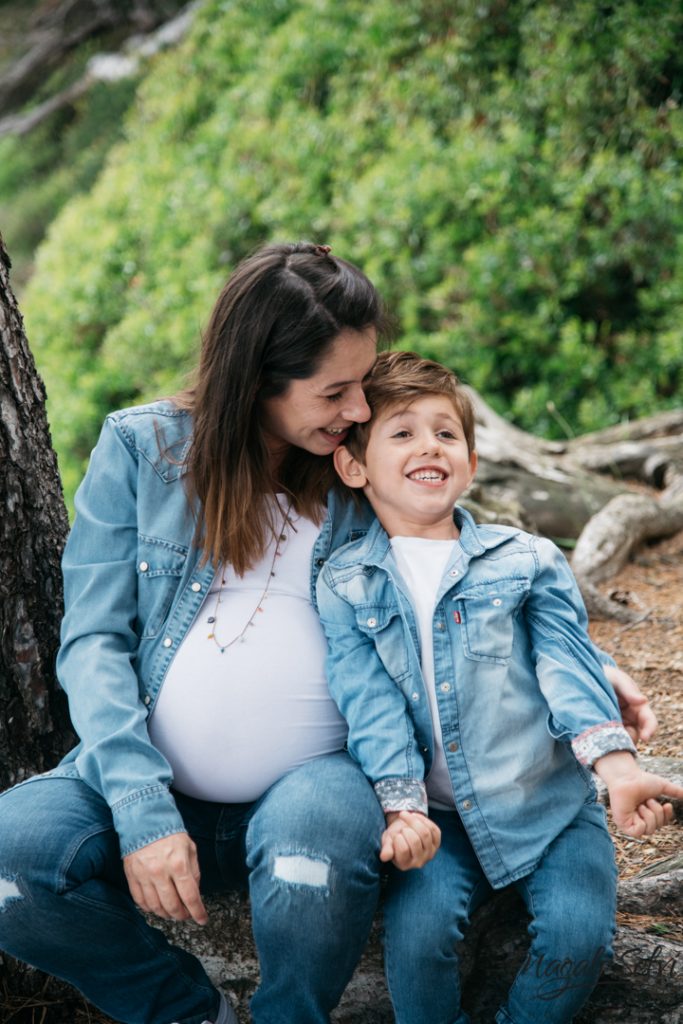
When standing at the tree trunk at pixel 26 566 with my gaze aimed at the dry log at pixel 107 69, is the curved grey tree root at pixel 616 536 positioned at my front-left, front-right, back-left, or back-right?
front-right

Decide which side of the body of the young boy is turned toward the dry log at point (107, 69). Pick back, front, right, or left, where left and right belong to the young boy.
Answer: back

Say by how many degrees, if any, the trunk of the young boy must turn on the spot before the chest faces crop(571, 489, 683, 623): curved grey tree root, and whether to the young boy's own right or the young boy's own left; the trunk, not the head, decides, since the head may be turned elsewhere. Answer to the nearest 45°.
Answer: approximately 180°

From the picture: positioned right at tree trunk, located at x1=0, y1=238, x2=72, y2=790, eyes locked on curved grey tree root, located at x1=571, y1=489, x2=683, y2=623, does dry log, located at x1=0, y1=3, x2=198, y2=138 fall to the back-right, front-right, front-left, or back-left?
front-left

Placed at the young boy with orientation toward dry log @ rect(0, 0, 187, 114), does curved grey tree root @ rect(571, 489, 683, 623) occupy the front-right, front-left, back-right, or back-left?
front-right

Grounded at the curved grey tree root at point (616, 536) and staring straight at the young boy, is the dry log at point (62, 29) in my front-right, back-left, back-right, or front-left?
back-right

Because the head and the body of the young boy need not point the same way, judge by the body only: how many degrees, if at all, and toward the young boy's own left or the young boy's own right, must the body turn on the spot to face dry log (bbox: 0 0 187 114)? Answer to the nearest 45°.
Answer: approximately 180°

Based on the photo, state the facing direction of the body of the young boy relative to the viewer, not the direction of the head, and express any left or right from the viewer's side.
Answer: facing the viewer

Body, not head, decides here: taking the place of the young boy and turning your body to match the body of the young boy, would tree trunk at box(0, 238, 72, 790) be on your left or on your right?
on your right
